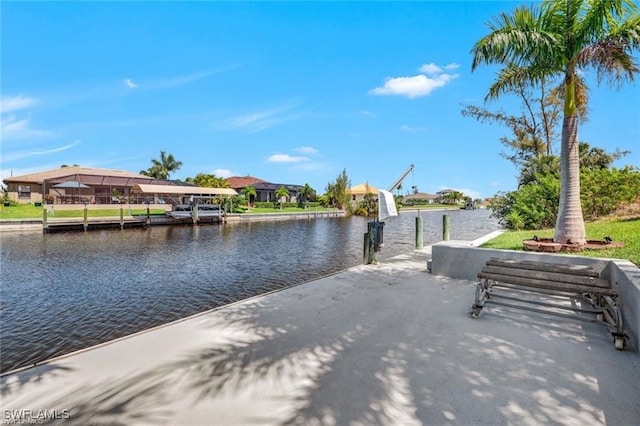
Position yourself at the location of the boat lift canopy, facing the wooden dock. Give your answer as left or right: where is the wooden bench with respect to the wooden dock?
left

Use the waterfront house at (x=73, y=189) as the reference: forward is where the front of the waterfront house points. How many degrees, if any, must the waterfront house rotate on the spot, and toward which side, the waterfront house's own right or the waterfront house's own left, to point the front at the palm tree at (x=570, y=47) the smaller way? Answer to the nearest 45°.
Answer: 0° — it already faces it

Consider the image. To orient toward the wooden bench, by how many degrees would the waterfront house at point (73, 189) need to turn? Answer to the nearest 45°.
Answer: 0° — it already faces it

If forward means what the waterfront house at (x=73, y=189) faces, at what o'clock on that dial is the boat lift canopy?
The boat lift canopy is roughly at 11 o'clock from the waterfront house.

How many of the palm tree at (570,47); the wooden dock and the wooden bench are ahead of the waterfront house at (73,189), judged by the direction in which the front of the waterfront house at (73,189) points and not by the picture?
3

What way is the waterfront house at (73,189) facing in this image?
toward the camera

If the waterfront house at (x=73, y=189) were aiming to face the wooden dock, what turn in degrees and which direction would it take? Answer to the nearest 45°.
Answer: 0° — it already faces it
